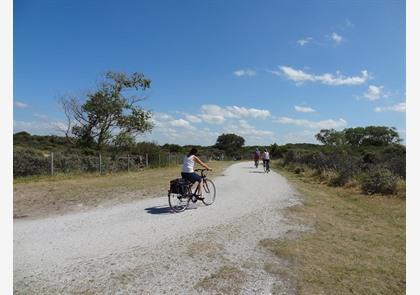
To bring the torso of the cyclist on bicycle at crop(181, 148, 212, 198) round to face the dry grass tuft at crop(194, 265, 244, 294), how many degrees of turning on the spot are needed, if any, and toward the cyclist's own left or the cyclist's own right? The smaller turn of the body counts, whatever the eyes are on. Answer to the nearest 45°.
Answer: approximately 135° to the cyclist's own right

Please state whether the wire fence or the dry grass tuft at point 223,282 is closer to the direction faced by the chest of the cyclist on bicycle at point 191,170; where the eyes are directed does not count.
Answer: the wire fence

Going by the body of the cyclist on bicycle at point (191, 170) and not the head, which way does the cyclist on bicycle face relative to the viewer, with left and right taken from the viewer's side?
facing away from the viewer and to the right of the viewer

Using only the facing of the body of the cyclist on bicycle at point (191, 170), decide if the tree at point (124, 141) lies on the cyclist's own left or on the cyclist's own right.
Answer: on the cyclist's own left

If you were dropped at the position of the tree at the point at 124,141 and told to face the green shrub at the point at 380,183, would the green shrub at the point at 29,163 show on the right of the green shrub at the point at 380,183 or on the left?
right

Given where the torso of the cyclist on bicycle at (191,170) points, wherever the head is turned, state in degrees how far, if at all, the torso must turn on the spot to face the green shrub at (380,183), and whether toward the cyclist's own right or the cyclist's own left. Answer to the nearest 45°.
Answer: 0° — they already face it

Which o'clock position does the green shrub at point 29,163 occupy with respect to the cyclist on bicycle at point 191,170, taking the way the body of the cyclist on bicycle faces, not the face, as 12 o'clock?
The green shrub is roughly at 9 o'clock from the cyclist on bicycle.

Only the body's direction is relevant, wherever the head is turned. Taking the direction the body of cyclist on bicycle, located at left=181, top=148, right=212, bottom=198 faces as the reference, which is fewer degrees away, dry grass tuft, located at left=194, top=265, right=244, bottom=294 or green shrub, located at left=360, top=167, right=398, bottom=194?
the green shrub

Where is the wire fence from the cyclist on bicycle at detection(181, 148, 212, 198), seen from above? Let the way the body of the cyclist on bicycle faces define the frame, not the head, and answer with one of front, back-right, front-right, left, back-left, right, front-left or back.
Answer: left
